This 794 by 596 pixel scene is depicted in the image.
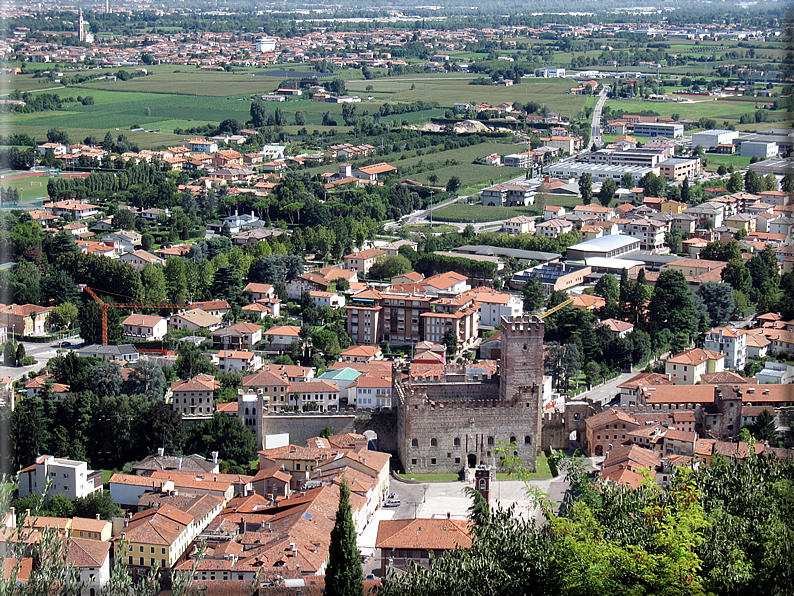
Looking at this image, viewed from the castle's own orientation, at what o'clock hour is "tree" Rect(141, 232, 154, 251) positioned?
The tree is roughly at 5 o'clock from the castle.

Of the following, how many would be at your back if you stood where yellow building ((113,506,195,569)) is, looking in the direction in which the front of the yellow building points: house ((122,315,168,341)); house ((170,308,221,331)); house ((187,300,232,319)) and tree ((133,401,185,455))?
4

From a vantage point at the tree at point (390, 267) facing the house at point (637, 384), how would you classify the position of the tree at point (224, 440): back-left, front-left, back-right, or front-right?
front-right

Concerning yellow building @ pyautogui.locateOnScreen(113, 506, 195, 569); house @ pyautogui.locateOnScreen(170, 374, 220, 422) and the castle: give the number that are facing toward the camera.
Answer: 3

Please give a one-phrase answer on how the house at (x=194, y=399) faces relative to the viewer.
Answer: facing the viewer

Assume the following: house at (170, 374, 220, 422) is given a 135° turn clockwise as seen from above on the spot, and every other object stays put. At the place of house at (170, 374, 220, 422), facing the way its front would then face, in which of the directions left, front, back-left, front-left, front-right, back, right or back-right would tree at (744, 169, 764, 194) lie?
right

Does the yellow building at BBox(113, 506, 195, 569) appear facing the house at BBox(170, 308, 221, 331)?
no

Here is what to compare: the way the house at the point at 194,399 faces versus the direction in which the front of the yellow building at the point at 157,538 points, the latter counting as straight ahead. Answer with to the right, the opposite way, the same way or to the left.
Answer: the same way

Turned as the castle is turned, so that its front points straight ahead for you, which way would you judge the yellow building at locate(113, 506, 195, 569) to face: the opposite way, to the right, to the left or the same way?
the same way

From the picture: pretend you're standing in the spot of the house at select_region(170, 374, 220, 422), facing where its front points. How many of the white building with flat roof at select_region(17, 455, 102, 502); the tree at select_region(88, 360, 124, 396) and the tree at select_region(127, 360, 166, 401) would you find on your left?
0

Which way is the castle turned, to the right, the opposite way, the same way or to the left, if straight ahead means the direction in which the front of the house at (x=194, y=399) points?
the same way

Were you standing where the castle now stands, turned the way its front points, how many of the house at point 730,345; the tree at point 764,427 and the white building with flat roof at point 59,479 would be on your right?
1

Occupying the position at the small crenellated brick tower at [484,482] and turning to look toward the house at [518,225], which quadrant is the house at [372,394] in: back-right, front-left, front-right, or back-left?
front-left

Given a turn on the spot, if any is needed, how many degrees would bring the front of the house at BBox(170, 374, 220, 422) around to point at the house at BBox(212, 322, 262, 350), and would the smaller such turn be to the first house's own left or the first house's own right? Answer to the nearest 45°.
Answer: approximately 180°

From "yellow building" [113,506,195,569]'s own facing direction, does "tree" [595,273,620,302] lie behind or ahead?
behind

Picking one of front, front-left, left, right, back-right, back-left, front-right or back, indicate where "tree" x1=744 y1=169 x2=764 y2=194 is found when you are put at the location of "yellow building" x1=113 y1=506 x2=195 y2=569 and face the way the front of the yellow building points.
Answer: back-left

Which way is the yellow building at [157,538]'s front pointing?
toward the camera

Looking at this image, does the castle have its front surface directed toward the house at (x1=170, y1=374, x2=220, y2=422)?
no

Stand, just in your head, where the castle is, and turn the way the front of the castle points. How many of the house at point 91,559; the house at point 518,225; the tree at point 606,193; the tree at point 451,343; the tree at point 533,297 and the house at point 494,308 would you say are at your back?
5
